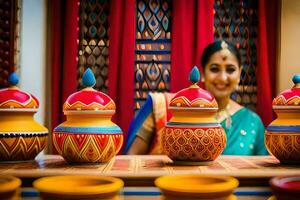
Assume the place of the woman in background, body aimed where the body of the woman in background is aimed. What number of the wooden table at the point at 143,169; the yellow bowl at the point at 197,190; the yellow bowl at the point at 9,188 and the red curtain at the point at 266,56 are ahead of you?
3

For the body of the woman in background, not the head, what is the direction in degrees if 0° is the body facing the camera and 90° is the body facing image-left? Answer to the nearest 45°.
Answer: approximately 0°

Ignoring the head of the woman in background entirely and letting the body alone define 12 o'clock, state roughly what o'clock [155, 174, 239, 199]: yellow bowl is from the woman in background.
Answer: The yellow bowl is roughly at 12 o'clock from the woman in background.

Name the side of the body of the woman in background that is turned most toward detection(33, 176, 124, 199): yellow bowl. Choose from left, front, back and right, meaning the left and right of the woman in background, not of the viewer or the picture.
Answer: front

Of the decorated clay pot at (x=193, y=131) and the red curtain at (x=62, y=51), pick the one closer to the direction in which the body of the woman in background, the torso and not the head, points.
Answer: the decorated clay pot

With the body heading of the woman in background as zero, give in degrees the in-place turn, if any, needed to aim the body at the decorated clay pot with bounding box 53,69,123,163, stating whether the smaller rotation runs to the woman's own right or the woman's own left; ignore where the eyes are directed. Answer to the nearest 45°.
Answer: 0° — they already face it

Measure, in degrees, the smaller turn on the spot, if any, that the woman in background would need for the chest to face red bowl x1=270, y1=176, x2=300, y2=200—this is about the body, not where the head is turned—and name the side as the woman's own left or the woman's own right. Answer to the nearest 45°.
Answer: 0° — they already face it

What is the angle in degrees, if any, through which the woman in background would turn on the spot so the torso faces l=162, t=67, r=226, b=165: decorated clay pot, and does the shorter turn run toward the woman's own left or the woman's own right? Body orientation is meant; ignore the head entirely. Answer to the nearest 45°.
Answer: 0° — they already face it
